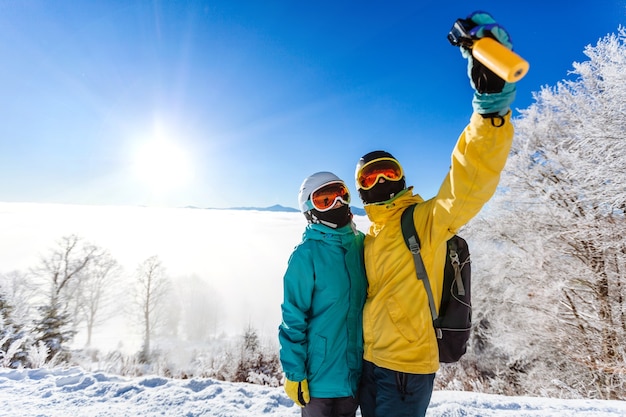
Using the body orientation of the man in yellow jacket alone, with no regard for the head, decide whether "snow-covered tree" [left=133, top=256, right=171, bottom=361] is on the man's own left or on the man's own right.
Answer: on the man's own right

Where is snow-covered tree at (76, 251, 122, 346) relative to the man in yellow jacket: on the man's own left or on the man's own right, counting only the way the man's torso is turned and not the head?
on the man's own right

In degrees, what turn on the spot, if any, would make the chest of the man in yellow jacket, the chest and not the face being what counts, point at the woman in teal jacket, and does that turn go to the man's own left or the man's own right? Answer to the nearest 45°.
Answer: approximately 45° to the man's own right

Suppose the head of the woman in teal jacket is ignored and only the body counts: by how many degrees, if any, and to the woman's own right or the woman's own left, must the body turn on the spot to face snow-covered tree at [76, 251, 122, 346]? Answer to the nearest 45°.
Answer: approximately 180°

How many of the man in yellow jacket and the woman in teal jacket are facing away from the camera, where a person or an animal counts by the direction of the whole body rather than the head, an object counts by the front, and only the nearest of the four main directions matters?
0

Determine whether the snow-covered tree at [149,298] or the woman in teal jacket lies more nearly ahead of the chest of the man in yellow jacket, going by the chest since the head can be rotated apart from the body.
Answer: the woman in teal jacket

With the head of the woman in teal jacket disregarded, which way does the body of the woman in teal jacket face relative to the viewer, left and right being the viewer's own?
facing the viewer and to the right of the viewer

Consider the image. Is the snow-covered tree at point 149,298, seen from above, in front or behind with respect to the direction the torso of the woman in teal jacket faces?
behind

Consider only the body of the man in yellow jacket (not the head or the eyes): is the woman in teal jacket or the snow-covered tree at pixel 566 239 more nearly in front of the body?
the woman in teal jacket

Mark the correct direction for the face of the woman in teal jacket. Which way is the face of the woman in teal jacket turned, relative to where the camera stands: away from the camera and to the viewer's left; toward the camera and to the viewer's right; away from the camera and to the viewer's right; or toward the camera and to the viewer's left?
toward the camera and to the viewer's right

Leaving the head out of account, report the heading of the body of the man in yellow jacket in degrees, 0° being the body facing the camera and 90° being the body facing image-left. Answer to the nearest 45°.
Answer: approximately 45°

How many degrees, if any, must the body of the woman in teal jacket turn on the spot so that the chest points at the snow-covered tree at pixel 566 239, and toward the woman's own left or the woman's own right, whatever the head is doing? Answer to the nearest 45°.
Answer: approximately 90° to the woman's own left
